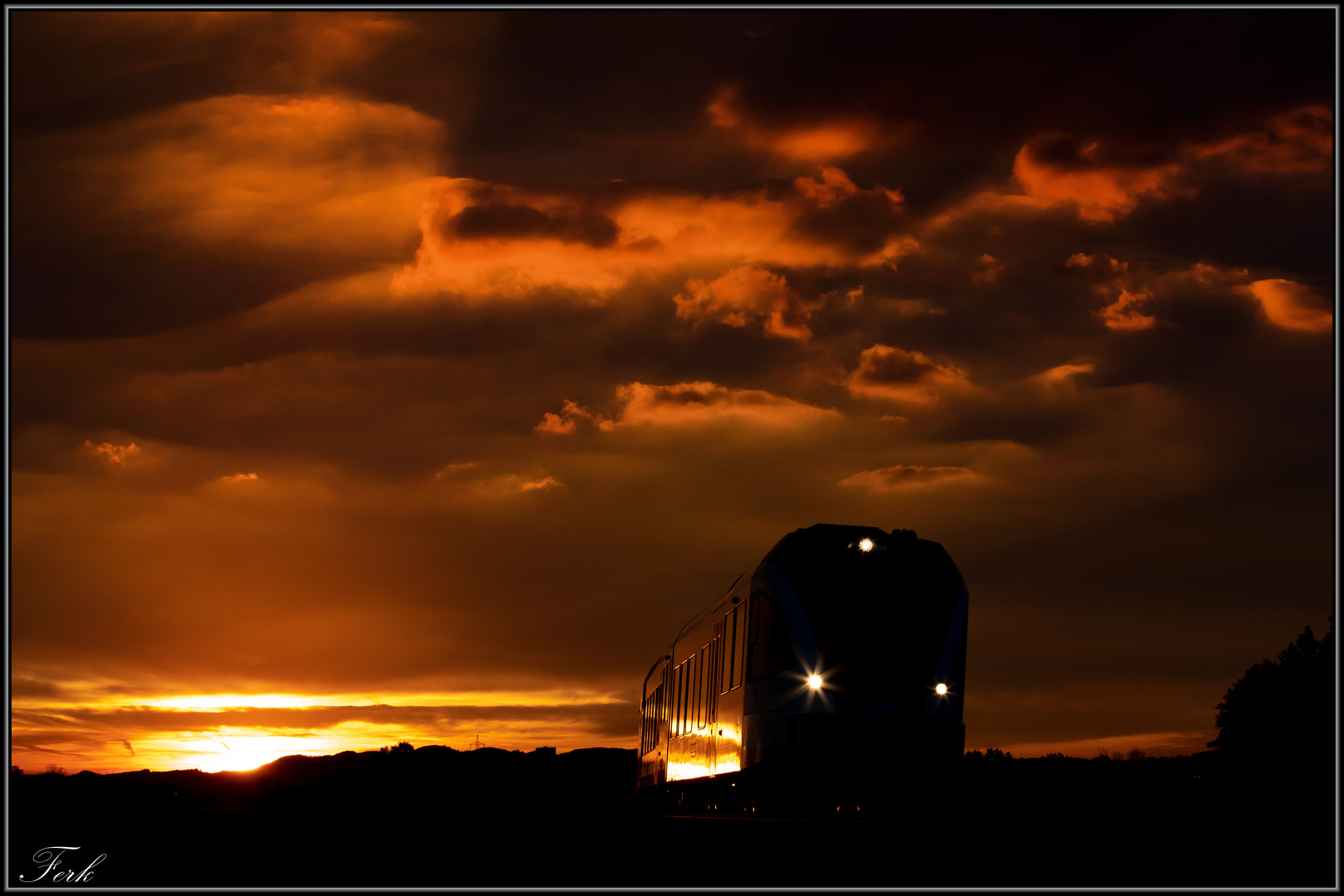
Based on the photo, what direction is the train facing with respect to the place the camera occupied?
facing the viewer and to the right of the viewer
